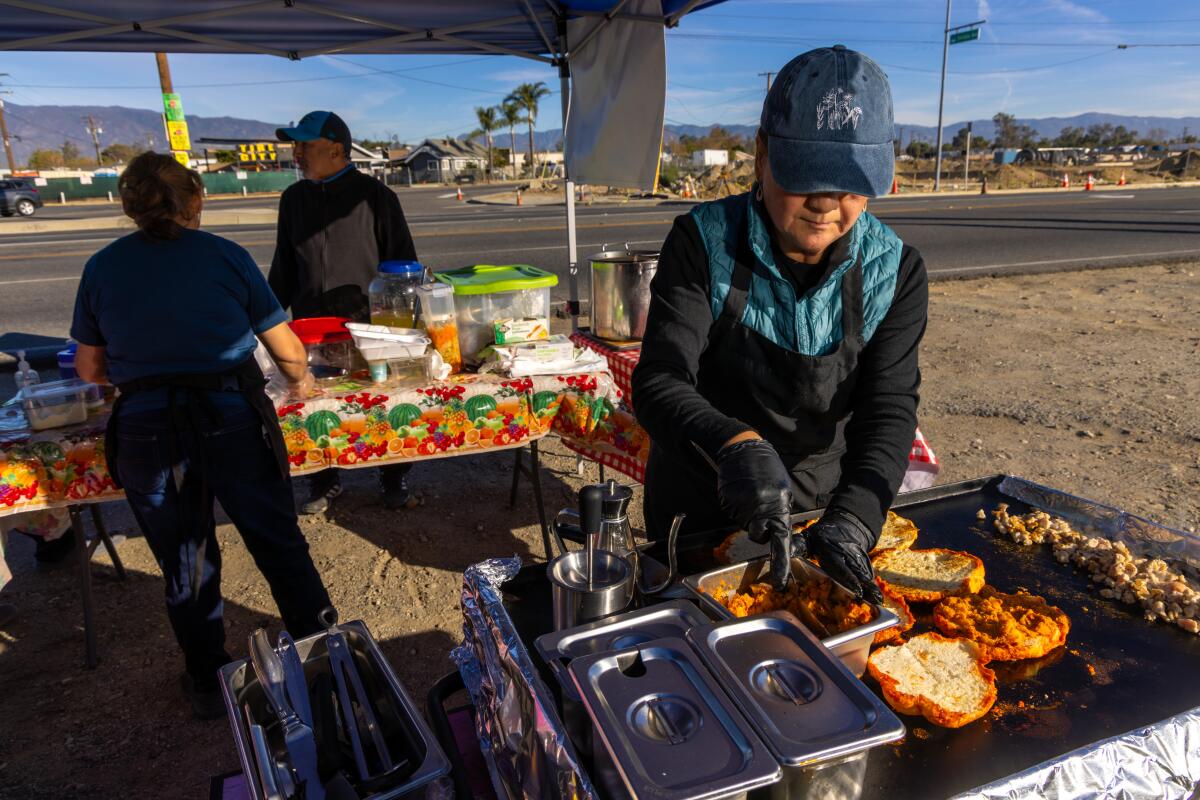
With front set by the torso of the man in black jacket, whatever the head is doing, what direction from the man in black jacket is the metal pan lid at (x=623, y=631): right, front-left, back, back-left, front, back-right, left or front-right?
front-left

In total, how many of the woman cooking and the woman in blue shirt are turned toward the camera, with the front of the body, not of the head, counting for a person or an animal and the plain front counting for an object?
1

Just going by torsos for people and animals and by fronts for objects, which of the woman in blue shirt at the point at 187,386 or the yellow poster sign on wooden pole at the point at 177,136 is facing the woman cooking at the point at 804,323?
the yellow poster sign on wooden pole

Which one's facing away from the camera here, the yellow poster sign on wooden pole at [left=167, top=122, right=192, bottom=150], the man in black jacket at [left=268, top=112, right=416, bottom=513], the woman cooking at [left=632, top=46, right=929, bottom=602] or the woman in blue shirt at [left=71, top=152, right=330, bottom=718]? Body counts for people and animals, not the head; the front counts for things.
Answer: the woman in blue shirt

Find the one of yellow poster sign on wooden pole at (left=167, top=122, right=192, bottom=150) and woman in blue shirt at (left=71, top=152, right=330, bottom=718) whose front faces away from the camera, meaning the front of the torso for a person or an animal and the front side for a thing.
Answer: the woman in blue shirt

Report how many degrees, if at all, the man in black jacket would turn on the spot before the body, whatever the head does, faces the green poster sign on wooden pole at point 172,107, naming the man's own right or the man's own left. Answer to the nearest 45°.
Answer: approximately 135° to the man's own right

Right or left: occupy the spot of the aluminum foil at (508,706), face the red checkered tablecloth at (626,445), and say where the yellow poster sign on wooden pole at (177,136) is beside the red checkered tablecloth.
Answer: left

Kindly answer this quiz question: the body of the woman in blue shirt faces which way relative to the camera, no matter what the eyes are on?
away from the camera

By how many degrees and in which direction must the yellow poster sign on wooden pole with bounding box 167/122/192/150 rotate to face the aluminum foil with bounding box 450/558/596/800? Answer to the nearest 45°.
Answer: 0° — it already faces it

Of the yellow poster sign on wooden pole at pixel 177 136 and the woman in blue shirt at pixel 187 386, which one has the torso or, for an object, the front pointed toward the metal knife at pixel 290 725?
the yellow poster sign on wooden pole

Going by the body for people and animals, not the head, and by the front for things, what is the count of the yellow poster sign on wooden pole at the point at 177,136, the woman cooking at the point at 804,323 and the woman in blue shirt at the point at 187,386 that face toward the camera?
2

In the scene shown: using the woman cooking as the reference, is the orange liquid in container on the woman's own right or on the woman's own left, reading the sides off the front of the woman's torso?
on the woman's own right
